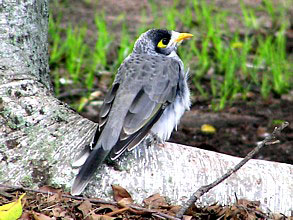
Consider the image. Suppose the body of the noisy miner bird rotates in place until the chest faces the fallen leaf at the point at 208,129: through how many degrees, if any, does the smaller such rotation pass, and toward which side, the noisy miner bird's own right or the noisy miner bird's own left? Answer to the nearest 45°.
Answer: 0° — it already faces it

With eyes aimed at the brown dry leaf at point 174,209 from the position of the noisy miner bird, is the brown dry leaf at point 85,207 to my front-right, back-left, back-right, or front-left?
front-right

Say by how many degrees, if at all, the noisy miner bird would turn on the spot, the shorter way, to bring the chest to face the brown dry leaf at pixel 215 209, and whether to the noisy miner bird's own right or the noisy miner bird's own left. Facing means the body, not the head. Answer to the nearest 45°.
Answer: approximately 90° to the noisy miner bird's own right

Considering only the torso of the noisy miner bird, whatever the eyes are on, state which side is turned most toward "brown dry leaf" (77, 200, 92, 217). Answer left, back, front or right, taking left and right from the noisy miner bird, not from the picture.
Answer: back

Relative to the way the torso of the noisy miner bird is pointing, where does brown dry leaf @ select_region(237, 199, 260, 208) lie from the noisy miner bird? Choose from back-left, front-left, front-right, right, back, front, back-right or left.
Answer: right

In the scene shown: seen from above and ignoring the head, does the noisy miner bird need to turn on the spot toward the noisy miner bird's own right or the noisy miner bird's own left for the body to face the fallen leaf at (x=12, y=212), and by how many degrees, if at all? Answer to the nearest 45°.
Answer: approximately 180°

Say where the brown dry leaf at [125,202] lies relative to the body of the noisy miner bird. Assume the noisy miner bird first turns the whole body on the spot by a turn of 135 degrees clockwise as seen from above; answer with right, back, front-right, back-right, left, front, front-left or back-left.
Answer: front

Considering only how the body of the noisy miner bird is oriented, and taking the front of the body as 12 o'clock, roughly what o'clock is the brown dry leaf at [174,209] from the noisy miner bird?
The brown dry leaf is roughly at 4 o'clock from the noisy miner bird.

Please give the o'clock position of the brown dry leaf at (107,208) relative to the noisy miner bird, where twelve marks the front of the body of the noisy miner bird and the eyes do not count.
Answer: The brown dry leaf is roughly at 5 o'clock from the noisy miner bird.

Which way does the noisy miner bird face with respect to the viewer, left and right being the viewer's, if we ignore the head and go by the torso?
facing away from the viewer and to the right of the viewer

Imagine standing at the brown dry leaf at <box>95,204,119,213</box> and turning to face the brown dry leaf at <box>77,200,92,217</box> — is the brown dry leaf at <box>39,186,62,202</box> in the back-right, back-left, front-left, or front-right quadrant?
front-right

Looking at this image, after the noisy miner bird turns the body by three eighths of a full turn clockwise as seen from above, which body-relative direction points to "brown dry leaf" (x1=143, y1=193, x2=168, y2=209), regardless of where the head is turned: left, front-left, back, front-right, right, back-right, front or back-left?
front
